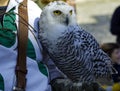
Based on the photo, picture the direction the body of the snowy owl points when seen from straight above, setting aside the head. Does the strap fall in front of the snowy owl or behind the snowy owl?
in front
